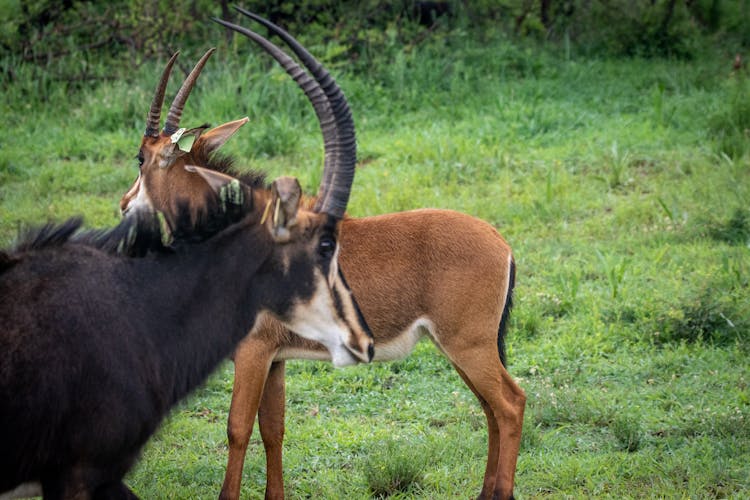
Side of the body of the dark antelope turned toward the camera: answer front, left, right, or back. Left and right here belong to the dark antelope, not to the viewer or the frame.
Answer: right

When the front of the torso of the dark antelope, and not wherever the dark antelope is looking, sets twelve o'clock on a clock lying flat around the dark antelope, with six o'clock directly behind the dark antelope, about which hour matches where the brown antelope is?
The brown antelope is roughly at 11 o'clock from the dark antelope.

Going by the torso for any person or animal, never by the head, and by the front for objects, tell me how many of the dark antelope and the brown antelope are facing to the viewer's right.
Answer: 1

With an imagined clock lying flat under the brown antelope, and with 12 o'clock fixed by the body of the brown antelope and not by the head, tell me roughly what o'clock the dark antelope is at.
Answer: The dark antelope is roughly at 11 o'clock from the brown antelope.

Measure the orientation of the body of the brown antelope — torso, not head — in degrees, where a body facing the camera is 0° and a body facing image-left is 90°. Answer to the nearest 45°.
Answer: approximately 90°

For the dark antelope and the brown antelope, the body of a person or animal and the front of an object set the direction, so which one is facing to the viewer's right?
the dark antelope

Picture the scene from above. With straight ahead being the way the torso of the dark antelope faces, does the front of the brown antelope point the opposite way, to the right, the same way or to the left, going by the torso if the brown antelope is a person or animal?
the opposite way
